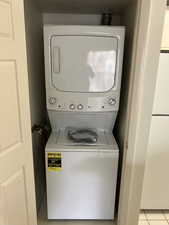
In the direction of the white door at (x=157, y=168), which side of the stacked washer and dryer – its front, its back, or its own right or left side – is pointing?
left

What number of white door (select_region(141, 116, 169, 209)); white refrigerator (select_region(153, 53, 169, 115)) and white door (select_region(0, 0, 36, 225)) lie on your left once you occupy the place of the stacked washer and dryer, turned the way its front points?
2

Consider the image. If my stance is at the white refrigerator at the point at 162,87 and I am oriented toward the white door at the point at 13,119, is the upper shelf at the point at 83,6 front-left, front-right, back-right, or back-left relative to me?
front-right

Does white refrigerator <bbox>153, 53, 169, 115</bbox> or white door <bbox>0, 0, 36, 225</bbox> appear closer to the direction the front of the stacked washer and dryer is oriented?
the white door

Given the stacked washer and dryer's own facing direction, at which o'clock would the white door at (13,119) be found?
The white door is roughly at 1 o'clock from the stacked washer and dryer.

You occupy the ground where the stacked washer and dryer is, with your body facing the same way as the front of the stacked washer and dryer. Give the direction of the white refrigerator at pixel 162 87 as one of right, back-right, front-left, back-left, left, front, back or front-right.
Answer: left

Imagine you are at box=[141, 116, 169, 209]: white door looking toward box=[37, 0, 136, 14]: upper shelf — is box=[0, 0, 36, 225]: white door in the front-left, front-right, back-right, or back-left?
front-left

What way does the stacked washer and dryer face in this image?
toward the camera
